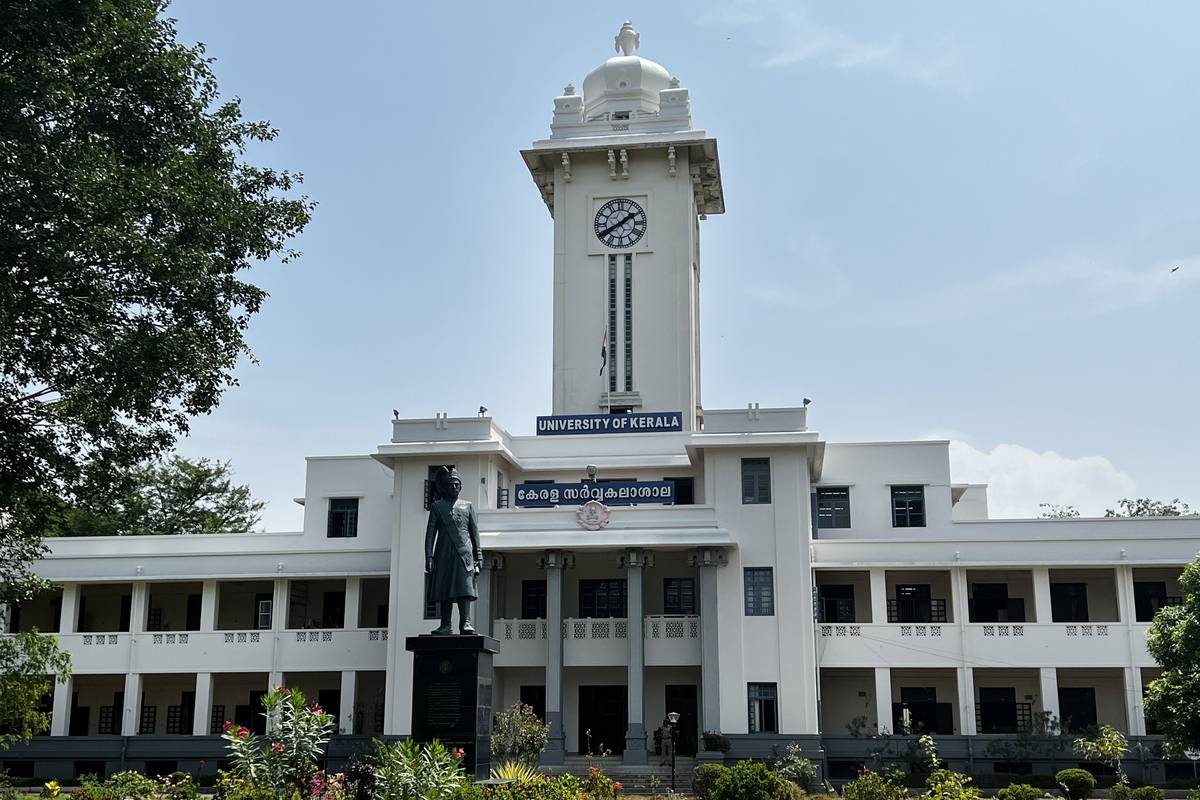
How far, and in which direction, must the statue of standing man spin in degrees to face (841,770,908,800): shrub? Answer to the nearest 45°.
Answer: approximately 90° to its left

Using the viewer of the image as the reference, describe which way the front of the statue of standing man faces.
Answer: facing the viewer

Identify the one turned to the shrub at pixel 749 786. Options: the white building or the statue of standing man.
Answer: the white building

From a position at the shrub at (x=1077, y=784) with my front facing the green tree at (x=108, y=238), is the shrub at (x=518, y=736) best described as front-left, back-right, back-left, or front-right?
front-right

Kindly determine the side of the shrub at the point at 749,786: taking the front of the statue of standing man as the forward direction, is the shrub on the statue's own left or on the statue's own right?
on the statue's own left

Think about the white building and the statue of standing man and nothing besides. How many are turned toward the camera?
2

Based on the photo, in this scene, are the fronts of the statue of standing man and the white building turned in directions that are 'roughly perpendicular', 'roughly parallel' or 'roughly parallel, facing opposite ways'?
roughly parallel

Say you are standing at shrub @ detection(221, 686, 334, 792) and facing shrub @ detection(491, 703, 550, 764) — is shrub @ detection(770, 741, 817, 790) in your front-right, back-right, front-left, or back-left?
front-right

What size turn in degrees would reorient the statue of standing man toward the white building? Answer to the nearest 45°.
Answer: approximately 180°

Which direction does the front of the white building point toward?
toward the camera

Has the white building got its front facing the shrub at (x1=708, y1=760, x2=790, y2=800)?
yes

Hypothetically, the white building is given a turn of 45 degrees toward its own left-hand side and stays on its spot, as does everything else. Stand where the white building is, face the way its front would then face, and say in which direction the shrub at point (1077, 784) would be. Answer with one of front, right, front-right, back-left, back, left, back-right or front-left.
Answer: front

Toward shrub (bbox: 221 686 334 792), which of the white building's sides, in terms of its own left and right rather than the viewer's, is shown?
front

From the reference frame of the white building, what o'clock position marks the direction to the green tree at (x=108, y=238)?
The green tree is roughly at 1 o'clock from the white building.
